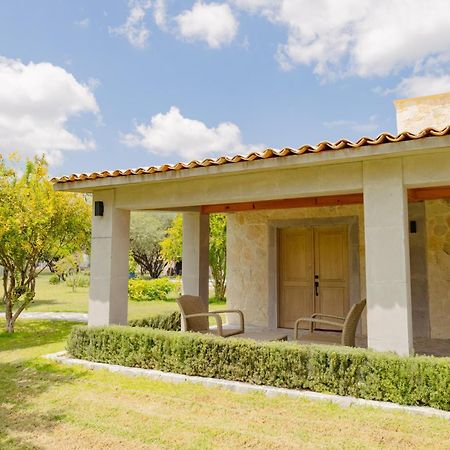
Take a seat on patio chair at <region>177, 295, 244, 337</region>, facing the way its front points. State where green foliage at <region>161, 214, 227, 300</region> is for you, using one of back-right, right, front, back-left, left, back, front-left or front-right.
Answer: back-left

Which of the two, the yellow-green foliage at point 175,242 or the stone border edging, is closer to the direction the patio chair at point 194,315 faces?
the stone border edging

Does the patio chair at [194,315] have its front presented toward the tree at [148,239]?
no

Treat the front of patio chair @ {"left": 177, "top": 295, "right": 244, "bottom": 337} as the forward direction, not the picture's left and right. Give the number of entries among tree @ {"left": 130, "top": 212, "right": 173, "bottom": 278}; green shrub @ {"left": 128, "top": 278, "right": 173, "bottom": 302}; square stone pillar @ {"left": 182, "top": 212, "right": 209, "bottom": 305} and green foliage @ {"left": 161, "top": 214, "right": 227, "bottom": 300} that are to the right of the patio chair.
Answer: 0

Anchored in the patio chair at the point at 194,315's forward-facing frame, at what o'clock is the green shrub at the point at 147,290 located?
The green shrub is roughly at 7 o'clock from the patio chair.

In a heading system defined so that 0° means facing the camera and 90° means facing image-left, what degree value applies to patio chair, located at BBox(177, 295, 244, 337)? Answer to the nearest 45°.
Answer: approximately 315°

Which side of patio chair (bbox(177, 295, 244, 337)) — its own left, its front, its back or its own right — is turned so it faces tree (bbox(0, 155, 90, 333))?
back

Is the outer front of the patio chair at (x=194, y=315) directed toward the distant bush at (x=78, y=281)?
no

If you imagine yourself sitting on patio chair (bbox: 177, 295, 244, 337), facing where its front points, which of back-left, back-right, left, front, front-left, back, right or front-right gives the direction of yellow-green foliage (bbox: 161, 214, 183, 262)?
back-left

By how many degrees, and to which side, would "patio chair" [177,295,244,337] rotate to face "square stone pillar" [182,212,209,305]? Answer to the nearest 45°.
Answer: approximately 135° to its left
